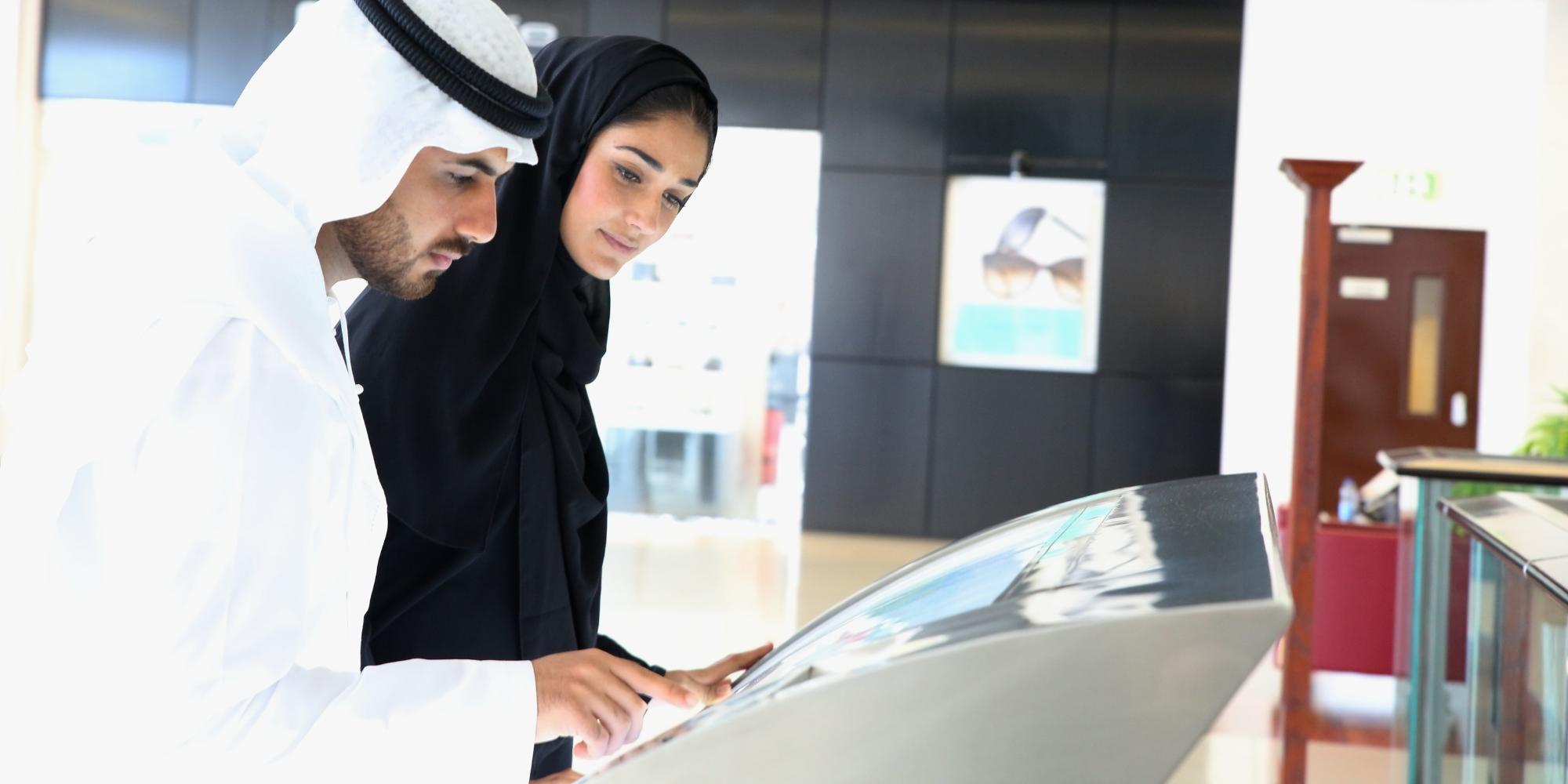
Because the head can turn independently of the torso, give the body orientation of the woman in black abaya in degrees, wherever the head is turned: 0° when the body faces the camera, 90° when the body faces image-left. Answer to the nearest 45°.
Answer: approximately 315°

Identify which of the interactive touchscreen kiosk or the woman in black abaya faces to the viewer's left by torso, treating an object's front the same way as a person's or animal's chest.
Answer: the interactive touchscreen kiosk

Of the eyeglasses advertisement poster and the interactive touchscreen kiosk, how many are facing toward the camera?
1

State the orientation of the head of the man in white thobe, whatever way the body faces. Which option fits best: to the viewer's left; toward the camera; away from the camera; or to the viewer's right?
to the viewer's right

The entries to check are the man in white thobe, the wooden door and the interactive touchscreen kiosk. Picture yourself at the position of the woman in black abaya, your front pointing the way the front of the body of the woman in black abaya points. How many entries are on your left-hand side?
1

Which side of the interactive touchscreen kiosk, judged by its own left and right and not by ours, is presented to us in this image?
left

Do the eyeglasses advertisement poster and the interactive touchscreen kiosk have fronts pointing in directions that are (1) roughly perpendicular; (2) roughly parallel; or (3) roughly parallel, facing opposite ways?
roughly perpendicular

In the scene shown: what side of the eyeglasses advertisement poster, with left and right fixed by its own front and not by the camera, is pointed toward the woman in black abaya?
front

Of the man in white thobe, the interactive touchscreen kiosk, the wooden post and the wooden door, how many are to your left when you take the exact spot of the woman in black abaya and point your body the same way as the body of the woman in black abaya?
2

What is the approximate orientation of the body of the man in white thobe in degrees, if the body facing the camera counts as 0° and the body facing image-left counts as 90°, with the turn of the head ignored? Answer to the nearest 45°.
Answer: approximately 270°

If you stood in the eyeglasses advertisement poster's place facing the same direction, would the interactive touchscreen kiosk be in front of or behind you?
in front

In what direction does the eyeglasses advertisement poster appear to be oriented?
toward the camera

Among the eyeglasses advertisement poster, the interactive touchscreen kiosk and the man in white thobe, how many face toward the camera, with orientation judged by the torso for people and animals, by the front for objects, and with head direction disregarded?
1
